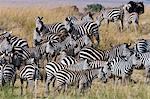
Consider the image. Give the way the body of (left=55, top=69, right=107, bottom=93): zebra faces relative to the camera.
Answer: to the viewer's right

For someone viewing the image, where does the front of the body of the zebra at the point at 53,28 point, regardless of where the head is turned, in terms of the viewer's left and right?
facing to the left of the viewer

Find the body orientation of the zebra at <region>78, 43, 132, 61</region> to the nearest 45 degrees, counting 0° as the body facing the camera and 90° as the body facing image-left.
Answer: approximately 270°

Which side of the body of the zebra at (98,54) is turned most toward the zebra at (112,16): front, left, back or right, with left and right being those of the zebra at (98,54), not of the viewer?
left

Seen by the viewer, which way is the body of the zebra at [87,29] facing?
to the viewer's left

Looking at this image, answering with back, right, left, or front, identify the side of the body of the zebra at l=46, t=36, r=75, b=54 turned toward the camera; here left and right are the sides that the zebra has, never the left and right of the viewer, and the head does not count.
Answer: left

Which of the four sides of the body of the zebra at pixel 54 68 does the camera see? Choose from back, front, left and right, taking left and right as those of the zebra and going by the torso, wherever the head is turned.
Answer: right

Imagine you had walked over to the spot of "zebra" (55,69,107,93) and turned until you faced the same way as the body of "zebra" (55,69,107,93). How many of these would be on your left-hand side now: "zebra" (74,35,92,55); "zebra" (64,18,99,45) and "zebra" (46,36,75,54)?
3

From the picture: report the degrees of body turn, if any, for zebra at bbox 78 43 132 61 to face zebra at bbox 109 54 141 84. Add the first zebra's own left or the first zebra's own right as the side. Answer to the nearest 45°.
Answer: approximately 45° to the first zebra's own right
